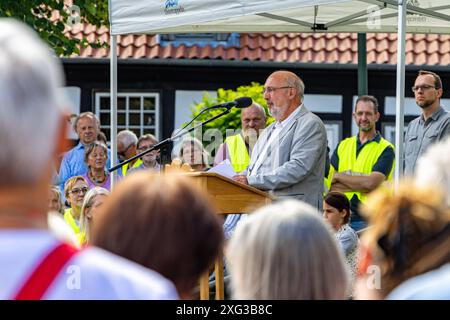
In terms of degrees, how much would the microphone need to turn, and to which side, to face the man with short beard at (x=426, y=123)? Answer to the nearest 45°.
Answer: approximately 45° to its left

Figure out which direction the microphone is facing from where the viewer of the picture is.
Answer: facing to the right of the viewer

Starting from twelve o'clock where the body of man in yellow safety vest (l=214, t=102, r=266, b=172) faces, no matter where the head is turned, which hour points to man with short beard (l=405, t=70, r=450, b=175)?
The man with short beard is roughly at 10 o'clock from the man in yellow safety vest.

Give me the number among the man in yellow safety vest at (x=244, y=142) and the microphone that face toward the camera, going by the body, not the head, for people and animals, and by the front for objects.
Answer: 1

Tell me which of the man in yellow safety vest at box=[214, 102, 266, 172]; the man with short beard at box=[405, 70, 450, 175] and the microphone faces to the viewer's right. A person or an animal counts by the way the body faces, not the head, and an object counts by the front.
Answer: the microphone

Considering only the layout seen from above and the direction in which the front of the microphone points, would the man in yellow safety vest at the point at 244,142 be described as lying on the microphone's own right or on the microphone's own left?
on the microphone's own left

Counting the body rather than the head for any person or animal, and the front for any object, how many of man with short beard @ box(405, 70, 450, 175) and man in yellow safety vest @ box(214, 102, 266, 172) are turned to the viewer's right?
0

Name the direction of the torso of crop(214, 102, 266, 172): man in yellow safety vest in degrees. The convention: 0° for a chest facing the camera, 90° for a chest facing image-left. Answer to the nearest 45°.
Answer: approximately 0°

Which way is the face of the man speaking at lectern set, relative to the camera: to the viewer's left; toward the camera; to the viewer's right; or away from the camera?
to the viewer's left

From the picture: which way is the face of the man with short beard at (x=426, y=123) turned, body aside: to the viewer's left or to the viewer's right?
to the viewer's left

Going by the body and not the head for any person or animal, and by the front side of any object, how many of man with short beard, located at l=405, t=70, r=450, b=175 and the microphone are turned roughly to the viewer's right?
1
